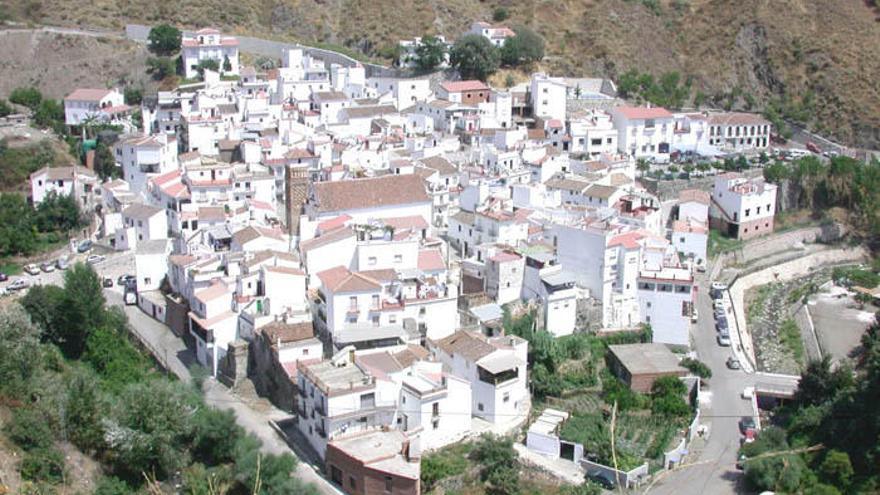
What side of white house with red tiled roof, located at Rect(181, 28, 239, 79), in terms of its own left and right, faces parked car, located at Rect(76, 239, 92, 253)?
front

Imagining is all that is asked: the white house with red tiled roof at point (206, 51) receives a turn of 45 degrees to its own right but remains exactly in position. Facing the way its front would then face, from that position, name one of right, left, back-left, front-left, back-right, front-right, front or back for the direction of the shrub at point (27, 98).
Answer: front-right

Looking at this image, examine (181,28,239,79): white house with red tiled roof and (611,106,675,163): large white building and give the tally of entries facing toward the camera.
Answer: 2

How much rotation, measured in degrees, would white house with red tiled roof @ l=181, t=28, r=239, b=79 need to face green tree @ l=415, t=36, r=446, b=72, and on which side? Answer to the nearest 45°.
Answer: approximately 90° to its left

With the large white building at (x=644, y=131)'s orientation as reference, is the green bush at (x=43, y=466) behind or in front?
in front

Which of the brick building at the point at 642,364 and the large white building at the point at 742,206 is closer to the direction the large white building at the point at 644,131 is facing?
the brick building

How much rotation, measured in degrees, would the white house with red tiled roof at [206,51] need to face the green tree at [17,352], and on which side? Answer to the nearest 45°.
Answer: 0° — it already faces it

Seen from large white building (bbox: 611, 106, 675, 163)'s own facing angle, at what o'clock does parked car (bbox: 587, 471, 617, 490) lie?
The parked car is roughly at 12 o'clock from the large white building.

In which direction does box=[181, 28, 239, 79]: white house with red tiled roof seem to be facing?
toward the camera

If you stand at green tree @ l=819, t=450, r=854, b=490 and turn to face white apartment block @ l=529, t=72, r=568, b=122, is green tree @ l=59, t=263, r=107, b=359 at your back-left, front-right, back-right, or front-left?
front-left

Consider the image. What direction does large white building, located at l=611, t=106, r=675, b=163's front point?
toward the camera

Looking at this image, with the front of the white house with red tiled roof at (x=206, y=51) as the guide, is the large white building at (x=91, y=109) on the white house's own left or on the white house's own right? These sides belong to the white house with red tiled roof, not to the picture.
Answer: on the white house's own right

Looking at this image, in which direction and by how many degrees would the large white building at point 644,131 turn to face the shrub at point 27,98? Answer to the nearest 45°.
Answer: approximately 90° to its right

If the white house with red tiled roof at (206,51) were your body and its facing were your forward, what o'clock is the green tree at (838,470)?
The green tree is roughly at 11 o'clock from the white house with red tiled roof.

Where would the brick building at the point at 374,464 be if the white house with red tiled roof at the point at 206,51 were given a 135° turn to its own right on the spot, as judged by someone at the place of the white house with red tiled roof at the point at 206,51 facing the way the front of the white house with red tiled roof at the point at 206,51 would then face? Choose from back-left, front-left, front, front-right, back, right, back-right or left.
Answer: back-left

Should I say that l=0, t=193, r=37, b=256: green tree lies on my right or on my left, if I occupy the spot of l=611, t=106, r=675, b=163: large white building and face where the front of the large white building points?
on my right

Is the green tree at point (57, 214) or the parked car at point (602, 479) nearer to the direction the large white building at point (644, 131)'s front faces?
the parked car

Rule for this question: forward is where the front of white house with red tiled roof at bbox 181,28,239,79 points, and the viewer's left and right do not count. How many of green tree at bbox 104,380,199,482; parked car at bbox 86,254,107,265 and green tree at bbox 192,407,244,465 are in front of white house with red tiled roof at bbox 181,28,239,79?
3
